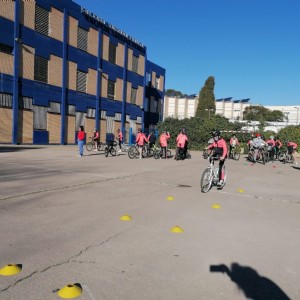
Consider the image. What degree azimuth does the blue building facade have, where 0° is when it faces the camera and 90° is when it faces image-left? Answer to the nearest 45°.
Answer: approximately 315°

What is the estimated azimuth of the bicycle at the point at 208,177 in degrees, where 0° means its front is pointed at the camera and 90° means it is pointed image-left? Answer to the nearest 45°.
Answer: approximately 45°

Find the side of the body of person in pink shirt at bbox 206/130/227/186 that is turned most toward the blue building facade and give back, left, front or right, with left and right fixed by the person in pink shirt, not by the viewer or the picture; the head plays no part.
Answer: right

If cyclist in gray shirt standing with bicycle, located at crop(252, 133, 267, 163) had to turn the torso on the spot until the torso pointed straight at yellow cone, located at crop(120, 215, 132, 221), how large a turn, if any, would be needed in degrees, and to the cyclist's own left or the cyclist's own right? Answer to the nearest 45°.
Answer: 0° — they already face it

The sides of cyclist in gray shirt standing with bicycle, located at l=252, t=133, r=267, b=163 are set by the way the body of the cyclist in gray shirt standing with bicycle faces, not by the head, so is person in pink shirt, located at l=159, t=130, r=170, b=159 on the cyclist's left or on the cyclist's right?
on the cyclist's right

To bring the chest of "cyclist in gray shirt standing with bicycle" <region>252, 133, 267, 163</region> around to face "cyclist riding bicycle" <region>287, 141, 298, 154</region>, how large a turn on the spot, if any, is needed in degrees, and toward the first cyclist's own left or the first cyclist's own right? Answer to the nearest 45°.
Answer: approximately 135° to the first cyclist's own left

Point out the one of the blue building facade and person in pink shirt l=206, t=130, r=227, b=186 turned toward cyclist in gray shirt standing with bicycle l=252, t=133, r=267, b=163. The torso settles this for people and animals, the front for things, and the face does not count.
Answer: the blue building facade

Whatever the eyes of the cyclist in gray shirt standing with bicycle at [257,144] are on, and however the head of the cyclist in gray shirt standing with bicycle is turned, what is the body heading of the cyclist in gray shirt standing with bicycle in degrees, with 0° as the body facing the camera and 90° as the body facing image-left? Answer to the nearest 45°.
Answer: approximately 0°

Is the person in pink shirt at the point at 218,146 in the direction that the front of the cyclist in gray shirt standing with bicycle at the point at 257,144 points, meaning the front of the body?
yes
